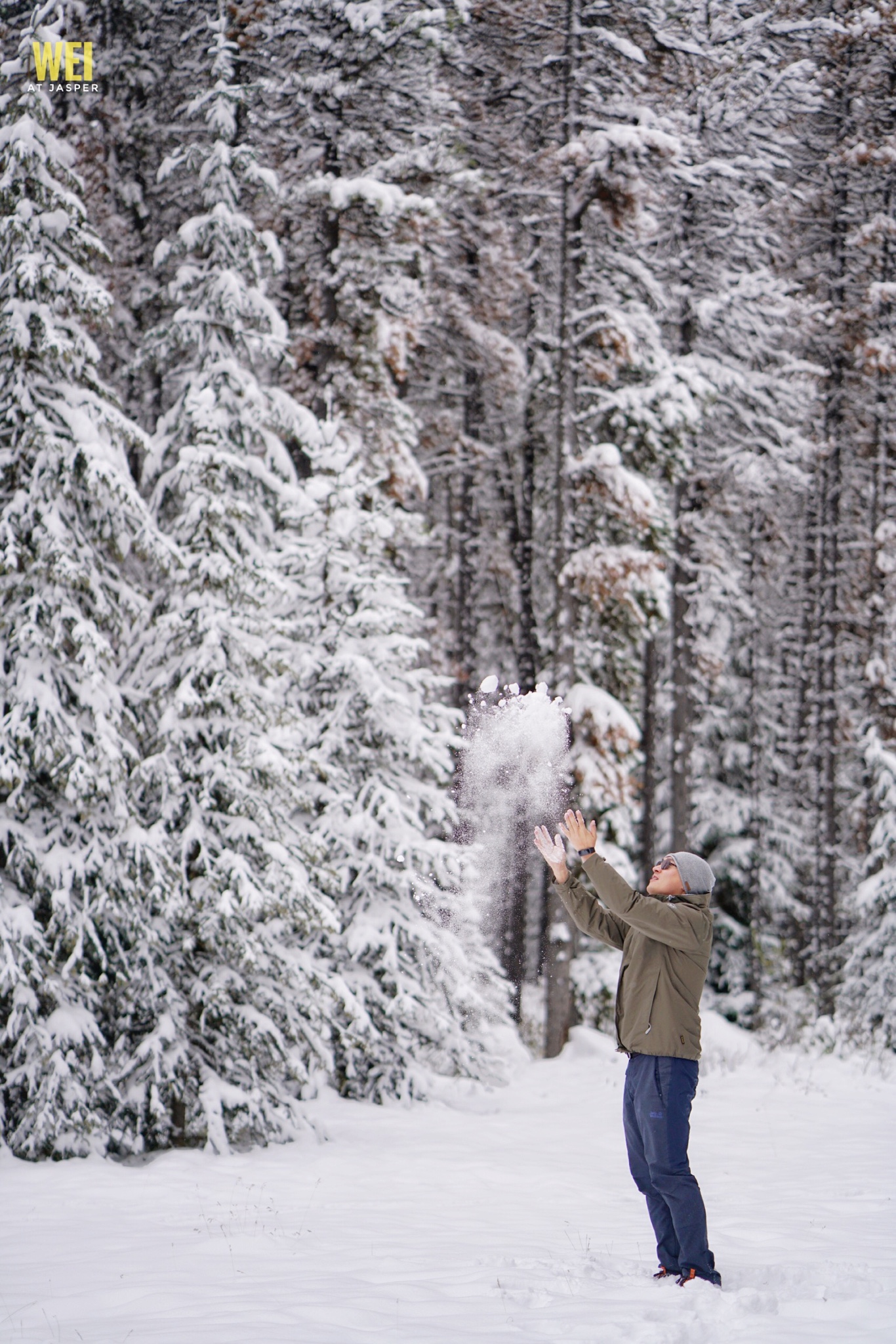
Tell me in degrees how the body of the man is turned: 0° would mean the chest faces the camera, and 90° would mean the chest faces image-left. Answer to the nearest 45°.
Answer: approximately 90°

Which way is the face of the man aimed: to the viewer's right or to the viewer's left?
to the viewer's left

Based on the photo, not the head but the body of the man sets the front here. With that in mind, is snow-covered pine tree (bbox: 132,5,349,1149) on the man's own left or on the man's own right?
on the man's own right

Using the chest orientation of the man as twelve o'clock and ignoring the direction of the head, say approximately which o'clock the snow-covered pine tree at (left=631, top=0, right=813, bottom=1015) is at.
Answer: The snow-covered pine tree is roughly at 3 o'clock from the man.

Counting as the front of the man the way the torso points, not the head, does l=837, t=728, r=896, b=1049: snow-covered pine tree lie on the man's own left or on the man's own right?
on the man's own right

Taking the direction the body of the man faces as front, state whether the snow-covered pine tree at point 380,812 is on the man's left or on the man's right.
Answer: on the man's right
